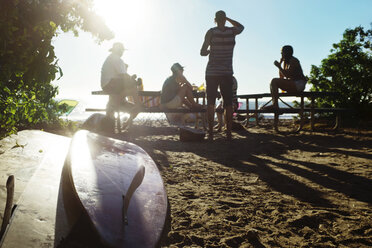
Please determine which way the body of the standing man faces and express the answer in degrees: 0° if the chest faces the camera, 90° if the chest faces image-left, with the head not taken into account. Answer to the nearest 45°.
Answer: approximately 180°

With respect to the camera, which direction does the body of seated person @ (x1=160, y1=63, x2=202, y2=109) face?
to the viewer's right

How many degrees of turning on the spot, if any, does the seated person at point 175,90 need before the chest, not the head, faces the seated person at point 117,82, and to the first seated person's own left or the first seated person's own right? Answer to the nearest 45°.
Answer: approximately 180°

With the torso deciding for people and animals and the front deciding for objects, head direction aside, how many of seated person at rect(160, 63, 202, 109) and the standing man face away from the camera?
1

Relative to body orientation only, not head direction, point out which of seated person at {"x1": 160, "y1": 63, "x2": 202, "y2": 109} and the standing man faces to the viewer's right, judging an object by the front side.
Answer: the seated person

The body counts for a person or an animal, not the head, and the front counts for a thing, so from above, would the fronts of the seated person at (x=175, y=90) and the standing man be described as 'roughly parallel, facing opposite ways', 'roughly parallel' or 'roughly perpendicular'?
roughly perpendicular
